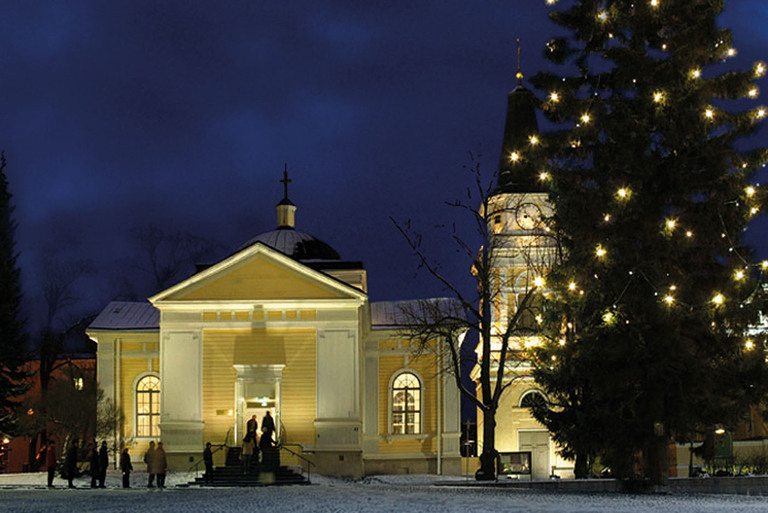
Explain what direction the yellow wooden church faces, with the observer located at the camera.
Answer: facing the viewer

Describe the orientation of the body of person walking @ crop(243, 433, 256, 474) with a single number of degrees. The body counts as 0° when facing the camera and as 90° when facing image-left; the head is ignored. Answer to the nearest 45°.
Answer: approximately 180°

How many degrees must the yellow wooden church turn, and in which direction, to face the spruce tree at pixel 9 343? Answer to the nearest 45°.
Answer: approximately 135° to its right

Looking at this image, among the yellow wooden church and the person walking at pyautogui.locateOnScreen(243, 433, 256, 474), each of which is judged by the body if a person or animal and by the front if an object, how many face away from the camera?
1

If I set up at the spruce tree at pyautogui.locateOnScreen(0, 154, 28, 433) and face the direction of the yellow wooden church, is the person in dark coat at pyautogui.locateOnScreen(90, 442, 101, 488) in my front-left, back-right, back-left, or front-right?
front-right

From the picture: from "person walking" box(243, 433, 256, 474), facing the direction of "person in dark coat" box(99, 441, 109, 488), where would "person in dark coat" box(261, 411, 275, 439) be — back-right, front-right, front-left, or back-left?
back-right

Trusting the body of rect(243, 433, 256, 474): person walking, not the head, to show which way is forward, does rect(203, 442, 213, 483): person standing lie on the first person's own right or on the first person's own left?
on the first person's own left

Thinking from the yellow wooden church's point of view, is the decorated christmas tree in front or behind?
in front

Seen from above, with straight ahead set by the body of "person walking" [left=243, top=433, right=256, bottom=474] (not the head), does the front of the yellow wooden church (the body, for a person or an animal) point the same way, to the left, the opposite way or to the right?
the opposite way

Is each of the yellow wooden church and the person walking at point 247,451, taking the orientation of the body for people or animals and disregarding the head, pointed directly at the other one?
yes

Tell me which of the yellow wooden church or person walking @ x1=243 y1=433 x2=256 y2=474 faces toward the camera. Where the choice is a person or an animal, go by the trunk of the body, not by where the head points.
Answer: the yellow wooden church

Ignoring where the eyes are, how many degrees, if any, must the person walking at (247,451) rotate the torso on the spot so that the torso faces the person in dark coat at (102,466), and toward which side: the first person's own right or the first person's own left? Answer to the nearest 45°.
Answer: approximately 135° to the first person's own left
